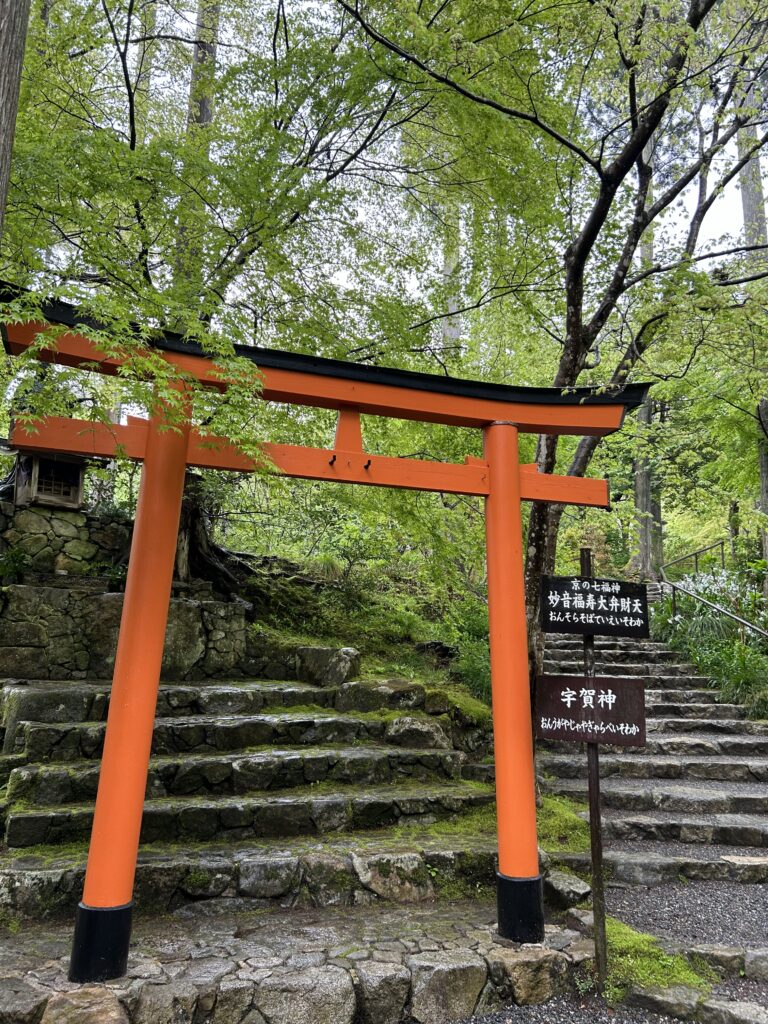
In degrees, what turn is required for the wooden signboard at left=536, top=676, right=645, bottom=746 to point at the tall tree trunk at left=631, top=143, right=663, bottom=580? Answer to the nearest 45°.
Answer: approximately 180°

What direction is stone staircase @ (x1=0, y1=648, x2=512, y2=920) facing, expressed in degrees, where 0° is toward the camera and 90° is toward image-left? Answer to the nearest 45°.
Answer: approximately 0°

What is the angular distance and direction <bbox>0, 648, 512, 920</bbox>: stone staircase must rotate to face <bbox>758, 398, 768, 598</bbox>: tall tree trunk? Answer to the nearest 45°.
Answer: approximately 90° to its left

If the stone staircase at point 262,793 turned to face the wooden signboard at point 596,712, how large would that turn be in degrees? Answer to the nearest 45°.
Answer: approximately 45° to its left

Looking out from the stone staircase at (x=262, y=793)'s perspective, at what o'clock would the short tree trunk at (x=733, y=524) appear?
The short tree trunk is roughly at 8 o'clock from the stone staircase.

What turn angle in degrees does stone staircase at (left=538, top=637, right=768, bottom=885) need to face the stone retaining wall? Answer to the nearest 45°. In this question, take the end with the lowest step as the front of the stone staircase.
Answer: approximately 45° to its right

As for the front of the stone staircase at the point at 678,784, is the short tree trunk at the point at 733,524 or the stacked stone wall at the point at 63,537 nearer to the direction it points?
the stacked stone wall

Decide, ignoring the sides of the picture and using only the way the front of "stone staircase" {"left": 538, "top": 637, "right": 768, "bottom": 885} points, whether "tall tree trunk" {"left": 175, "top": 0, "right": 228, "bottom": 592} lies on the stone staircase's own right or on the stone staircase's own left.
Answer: on the stone staircase's own right
